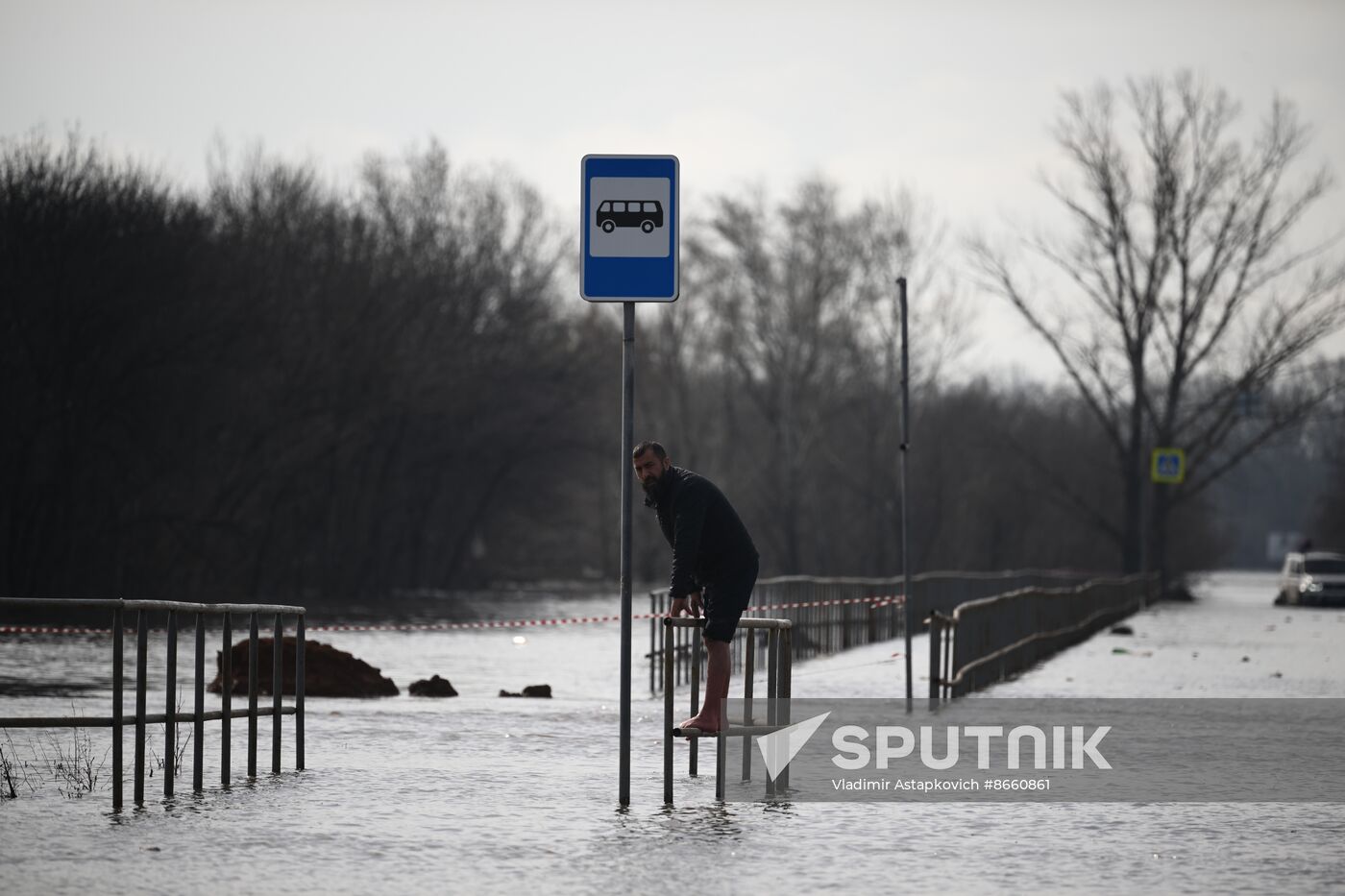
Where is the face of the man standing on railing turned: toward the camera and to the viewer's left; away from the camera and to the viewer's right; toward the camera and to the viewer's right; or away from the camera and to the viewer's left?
toward the camera and to the viewer's left

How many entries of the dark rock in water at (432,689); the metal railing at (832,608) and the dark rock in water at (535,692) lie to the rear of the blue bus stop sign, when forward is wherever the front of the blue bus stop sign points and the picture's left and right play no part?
3

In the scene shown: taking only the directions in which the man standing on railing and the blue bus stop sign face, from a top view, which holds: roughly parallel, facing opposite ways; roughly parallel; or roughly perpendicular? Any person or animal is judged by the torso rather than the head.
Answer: roughly perpendicular

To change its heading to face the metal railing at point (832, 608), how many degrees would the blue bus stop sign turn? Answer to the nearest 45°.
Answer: approximately 180°

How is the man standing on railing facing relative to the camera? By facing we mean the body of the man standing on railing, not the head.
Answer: to the viewer's left

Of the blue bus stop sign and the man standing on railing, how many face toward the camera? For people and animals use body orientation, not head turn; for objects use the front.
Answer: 1

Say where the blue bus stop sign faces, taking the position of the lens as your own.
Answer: facing the viewer

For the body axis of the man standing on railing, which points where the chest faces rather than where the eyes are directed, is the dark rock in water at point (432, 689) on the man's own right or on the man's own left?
on the man's own right

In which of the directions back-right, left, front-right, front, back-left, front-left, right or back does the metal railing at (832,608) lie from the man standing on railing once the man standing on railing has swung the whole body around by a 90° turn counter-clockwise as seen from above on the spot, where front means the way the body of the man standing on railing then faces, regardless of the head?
back
